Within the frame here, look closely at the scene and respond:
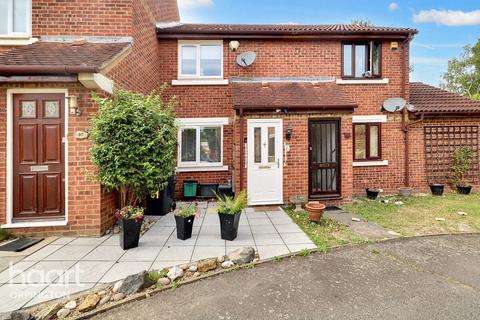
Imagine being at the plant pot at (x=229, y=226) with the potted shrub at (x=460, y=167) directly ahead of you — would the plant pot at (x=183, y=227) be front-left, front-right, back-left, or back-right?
back-left

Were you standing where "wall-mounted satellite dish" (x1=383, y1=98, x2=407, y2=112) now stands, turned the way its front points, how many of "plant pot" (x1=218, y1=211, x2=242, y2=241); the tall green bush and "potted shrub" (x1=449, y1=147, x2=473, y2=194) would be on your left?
1

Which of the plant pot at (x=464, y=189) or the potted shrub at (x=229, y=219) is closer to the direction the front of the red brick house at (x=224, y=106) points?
the potted shrub

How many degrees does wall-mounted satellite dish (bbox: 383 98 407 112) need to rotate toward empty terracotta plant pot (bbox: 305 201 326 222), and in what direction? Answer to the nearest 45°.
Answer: approximately 45° to its right

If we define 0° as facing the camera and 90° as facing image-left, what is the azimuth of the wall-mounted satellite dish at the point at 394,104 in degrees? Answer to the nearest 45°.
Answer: approximately 315°

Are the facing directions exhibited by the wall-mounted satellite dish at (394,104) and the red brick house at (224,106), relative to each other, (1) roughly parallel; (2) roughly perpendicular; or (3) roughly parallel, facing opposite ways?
roughly parallel

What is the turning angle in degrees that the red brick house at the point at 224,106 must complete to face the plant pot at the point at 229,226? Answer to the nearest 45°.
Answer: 0° — it already faces it

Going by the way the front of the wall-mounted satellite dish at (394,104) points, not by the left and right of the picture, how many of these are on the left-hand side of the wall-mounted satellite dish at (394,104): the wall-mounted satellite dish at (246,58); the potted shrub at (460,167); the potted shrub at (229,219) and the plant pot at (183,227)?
1

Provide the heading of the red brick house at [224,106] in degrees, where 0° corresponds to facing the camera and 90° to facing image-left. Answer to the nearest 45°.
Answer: approximately 0°

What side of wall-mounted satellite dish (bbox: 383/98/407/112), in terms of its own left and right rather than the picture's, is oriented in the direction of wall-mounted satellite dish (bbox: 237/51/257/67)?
right

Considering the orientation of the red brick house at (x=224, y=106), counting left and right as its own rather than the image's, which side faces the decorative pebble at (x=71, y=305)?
front

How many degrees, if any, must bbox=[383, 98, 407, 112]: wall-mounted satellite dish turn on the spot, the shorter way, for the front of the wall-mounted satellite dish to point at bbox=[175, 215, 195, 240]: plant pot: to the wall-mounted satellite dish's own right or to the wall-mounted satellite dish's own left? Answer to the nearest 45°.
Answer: approximately 90° to the wall-mounted satellite dish's own right

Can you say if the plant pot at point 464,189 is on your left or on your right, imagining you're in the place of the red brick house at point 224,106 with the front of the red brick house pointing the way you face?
on your left
